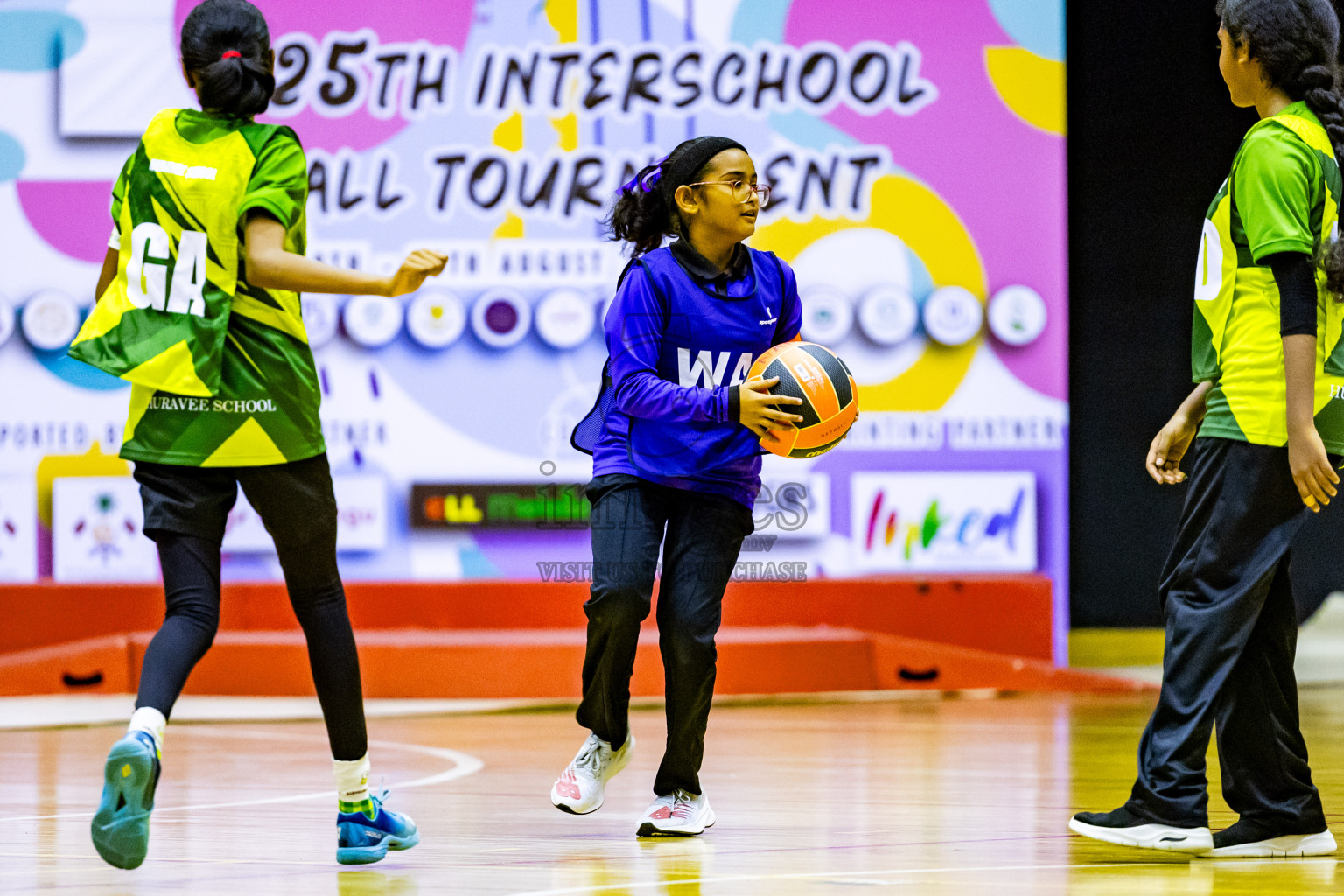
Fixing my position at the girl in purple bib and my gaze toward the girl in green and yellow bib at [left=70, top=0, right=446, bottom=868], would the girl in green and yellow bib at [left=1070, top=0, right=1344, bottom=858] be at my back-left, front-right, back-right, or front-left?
back-left

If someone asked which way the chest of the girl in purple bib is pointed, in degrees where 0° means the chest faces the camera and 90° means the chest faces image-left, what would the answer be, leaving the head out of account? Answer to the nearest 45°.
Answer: approximately 315°

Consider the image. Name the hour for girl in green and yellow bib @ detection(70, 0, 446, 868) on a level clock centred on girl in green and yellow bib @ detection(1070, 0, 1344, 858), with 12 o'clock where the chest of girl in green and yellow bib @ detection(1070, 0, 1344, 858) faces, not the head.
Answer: girl in green and yellow bib @ detection(70, 0, 446, 868) is roughly at 11 o'clock from girl in green and yellow bib @ detection(1070, 0, 1344, 858).

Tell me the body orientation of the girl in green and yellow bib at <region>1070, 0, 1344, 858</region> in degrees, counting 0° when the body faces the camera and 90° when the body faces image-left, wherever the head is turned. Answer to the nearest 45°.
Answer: approximately 90°

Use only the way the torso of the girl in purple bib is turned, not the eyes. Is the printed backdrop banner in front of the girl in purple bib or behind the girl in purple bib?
behind

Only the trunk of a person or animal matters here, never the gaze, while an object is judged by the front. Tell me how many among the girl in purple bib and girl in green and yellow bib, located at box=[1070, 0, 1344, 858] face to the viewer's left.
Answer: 1

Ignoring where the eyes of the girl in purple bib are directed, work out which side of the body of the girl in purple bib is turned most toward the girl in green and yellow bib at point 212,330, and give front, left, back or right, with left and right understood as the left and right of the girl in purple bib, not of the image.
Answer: right

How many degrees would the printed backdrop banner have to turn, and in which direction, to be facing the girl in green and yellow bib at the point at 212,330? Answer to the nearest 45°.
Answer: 0° — it already faces them

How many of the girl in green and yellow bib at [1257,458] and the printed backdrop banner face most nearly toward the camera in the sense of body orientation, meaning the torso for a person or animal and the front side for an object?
1
